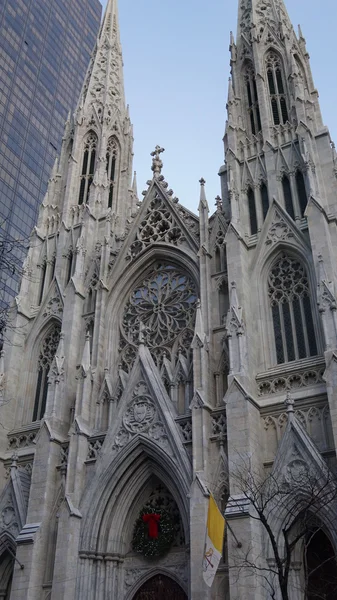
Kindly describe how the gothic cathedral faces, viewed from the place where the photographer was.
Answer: facing the viewer and to the left of the viewer
